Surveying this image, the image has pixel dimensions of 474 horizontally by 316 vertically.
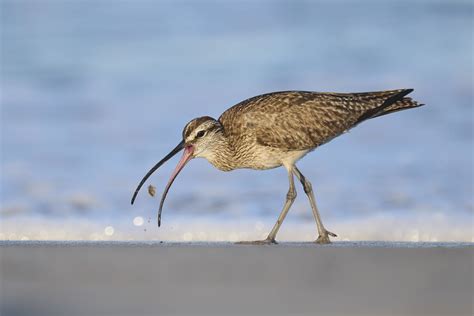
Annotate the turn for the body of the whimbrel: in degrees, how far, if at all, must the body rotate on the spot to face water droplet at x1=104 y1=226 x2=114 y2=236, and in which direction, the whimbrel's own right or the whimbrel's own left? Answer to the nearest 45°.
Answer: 0° — it already faces it

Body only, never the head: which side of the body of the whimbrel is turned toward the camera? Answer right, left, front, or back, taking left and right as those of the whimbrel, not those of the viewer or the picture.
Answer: left
